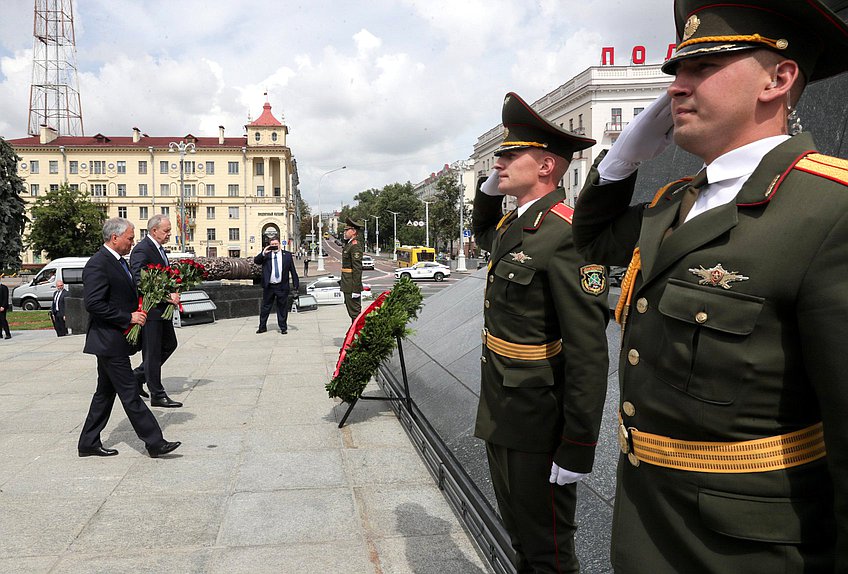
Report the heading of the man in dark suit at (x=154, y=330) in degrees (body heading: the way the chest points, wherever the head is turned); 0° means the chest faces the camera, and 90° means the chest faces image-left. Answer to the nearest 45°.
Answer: approximately 270°

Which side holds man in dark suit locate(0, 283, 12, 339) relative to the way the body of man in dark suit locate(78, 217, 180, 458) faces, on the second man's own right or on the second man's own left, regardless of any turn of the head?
on the second man's own left

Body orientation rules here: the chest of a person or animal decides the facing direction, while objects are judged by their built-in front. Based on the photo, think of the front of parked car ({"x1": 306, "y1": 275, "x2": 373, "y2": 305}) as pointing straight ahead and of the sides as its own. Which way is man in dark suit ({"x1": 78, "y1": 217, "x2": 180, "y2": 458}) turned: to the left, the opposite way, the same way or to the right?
the opposite way

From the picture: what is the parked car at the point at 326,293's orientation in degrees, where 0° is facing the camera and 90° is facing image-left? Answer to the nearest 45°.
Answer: approximately 90°

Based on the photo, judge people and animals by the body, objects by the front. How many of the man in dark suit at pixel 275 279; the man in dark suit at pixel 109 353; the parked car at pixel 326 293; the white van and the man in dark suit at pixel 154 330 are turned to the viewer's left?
2

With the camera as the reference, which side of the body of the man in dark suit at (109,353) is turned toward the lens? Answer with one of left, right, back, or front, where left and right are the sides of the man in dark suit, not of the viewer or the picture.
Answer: right

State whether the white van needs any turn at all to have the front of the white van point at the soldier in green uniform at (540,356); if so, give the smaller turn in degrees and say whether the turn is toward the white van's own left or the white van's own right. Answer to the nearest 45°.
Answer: approximately 90° to the white van's own left

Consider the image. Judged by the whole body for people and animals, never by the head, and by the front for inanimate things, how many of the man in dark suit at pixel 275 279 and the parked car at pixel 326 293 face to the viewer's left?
1

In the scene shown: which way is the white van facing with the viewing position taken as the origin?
facing to the left of the viewer

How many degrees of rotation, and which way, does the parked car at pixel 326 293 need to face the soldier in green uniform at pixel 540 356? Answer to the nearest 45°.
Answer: approximately 90° to its left

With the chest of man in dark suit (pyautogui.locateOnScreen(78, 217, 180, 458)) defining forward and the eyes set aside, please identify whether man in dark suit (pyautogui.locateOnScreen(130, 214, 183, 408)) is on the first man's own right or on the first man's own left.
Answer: on the first man's own left

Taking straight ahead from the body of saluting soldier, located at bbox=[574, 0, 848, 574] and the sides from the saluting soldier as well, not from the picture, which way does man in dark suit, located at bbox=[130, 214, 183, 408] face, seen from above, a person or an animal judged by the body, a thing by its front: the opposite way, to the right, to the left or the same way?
the opposite way

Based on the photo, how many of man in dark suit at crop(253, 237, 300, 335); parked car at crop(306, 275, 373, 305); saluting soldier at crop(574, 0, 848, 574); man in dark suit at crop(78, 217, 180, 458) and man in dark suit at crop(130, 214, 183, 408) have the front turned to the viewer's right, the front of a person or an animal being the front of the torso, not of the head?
2
